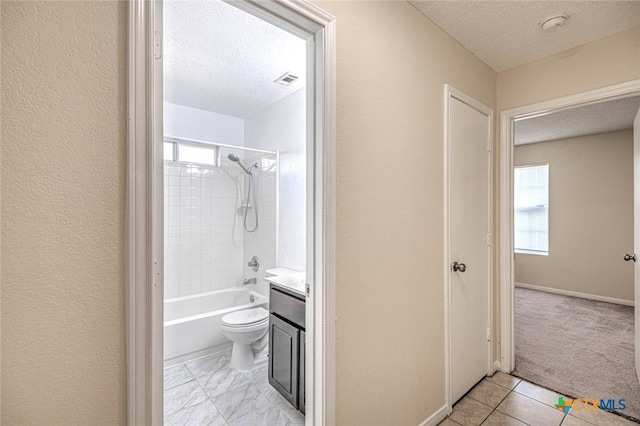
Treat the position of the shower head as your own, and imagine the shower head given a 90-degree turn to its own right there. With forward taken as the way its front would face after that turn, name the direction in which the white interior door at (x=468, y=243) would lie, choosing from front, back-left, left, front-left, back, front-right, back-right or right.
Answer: back

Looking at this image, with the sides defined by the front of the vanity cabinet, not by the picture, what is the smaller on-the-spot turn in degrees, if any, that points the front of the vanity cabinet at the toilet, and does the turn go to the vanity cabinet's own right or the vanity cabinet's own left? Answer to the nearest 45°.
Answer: approximately 90° to the vanity cabinet's own right

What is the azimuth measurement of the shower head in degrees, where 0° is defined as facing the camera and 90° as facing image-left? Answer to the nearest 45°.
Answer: approximately 45°

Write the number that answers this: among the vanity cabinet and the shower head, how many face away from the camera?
0

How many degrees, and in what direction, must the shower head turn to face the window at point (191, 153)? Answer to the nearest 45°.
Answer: approximately 45° to its right

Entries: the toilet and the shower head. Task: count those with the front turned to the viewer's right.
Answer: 0

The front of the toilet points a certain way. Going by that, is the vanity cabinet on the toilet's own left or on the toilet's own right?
on the toilet's own left
